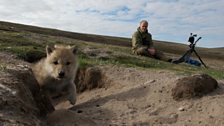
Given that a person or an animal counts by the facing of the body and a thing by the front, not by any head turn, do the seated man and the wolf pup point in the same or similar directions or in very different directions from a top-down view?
same or similar directions

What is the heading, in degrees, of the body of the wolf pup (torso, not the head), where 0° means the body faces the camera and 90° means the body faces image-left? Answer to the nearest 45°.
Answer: approximately 315°

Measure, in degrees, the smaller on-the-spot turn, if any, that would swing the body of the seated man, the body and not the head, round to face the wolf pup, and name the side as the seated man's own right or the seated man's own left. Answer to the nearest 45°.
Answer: approximately 45° to the seated man's own right

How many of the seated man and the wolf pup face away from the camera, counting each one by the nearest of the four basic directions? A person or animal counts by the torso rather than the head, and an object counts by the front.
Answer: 0

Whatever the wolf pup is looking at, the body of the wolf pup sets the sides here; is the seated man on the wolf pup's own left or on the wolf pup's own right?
on the wolf pup's own left
